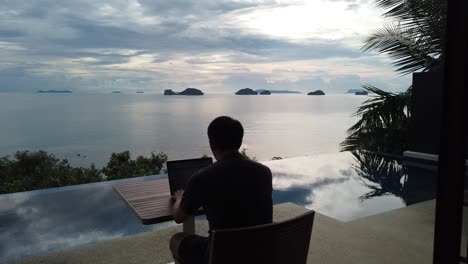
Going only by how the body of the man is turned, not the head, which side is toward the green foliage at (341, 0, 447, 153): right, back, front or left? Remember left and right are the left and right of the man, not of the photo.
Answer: right

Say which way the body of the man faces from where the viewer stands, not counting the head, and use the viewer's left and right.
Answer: facing away from the viewer and to the left of the viewer

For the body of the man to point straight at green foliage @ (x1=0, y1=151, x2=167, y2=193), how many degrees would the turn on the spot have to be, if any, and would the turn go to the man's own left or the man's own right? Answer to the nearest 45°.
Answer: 0° — they already face it

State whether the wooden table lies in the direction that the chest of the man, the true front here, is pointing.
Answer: yes

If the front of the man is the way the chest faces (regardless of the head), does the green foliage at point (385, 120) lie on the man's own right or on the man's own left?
on the man's own right
